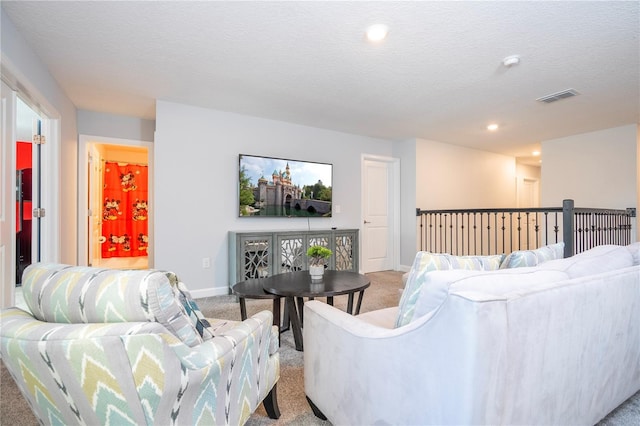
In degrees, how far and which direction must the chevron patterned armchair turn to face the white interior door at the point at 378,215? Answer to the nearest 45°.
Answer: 0° — it already faces it

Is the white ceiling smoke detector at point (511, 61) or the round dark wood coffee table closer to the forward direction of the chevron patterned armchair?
the round dark wood coffee table

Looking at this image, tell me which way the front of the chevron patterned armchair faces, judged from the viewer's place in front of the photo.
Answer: facing away from the viewer and to the right of the viewer

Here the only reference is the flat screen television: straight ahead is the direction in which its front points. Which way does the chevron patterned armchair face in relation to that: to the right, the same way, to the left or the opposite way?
to the left

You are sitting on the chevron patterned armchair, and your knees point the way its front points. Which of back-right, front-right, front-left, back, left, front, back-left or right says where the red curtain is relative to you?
front-left

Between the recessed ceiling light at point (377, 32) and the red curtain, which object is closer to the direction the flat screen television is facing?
the recessed ceiling light

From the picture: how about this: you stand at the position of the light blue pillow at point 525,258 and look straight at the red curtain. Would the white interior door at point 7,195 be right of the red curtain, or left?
left

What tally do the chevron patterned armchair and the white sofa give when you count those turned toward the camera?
0

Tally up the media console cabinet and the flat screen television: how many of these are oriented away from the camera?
0

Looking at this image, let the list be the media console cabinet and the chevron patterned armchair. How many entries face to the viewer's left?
0
